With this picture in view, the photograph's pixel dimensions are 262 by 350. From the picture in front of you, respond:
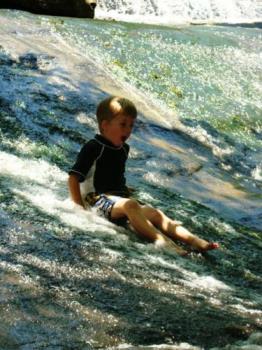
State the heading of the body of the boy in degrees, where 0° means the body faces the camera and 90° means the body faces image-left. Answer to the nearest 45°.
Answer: approximately 315°
